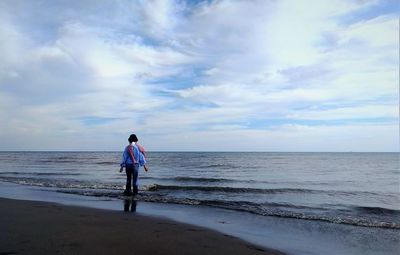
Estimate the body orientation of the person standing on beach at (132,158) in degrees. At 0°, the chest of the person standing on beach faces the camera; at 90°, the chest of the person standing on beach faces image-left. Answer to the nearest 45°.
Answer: approximately 180°

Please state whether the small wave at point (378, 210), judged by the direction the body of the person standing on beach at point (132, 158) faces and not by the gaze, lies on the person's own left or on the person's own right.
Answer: on the person's own right
